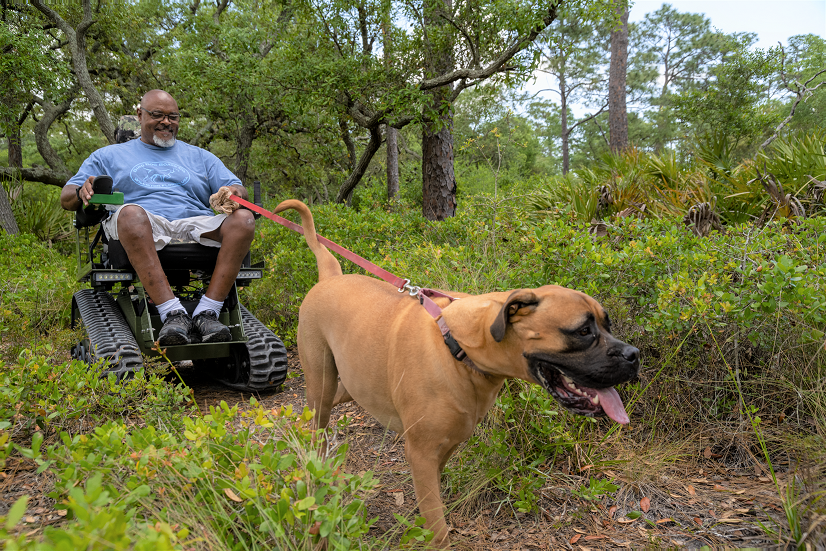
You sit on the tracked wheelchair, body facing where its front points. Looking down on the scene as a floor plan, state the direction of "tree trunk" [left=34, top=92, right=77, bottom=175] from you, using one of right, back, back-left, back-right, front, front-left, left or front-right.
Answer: back

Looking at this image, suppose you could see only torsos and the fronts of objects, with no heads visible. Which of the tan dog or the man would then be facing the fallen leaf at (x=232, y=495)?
the man

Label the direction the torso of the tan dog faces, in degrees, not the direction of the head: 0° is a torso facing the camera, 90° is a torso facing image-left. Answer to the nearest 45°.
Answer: approximately 315°

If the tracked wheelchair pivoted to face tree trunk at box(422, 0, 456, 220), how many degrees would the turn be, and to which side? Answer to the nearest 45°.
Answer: approximately 135° to its left

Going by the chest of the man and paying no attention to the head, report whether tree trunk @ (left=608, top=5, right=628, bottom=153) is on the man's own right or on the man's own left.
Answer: on the man's own left

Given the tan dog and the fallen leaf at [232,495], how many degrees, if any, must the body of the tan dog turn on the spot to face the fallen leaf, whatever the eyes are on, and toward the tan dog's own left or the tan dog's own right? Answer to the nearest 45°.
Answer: approximately 90° to the tan dog's own right

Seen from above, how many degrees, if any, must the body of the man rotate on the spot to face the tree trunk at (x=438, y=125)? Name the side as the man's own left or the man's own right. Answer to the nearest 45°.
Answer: approximately 135° to the man's own left

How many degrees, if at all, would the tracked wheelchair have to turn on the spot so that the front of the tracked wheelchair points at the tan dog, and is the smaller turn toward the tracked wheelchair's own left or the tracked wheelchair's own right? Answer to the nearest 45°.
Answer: approximately 45° to the tracked wheelchair's own left

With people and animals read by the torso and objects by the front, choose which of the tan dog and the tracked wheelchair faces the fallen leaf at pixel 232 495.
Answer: the tracked wheelchair
